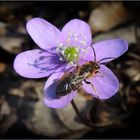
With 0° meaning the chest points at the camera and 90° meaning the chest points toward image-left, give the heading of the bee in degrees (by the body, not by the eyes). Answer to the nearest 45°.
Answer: approximately 225°
